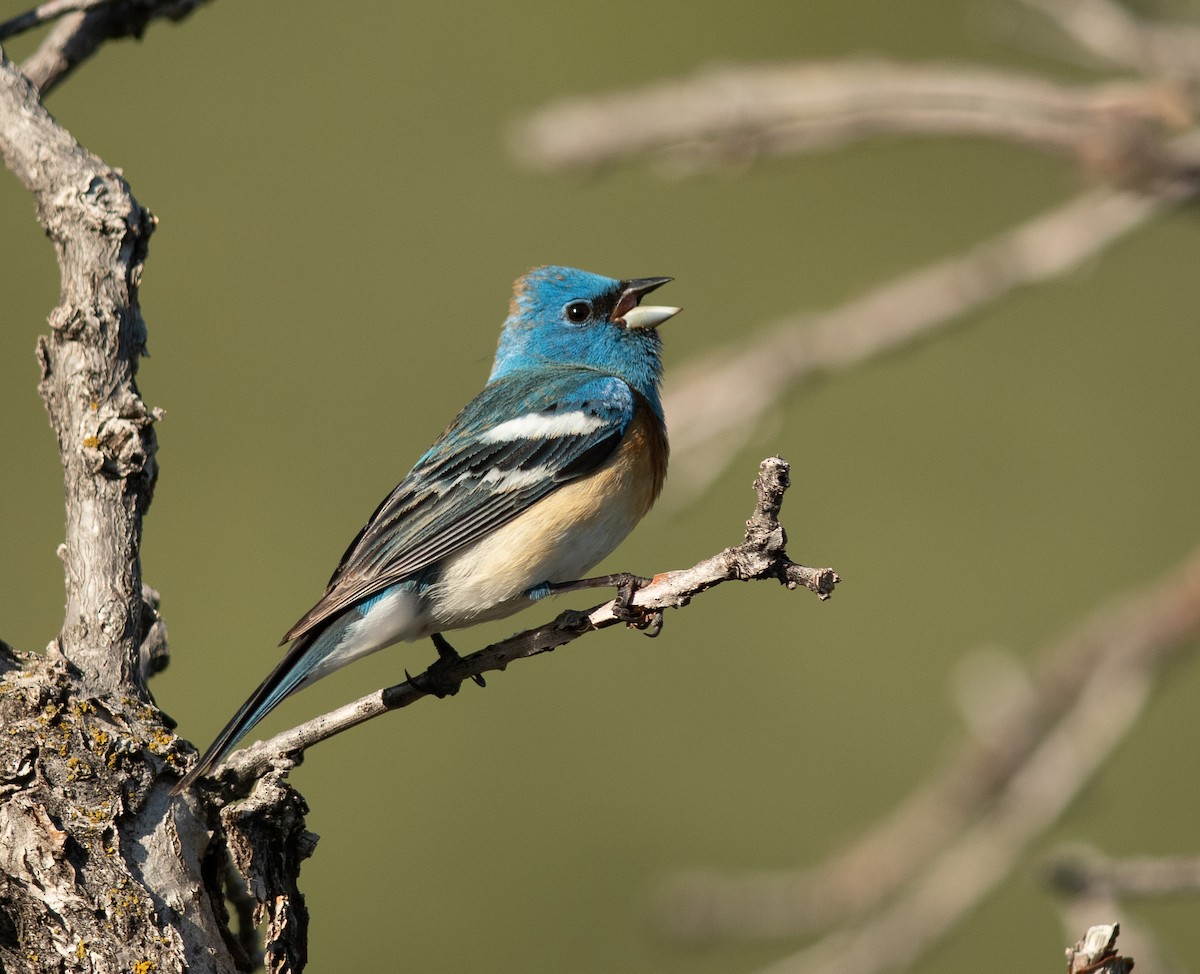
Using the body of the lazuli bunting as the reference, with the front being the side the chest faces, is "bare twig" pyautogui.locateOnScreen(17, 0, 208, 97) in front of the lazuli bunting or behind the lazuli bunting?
behind

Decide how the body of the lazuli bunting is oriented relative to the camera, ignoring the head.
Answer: to the viewer's right
